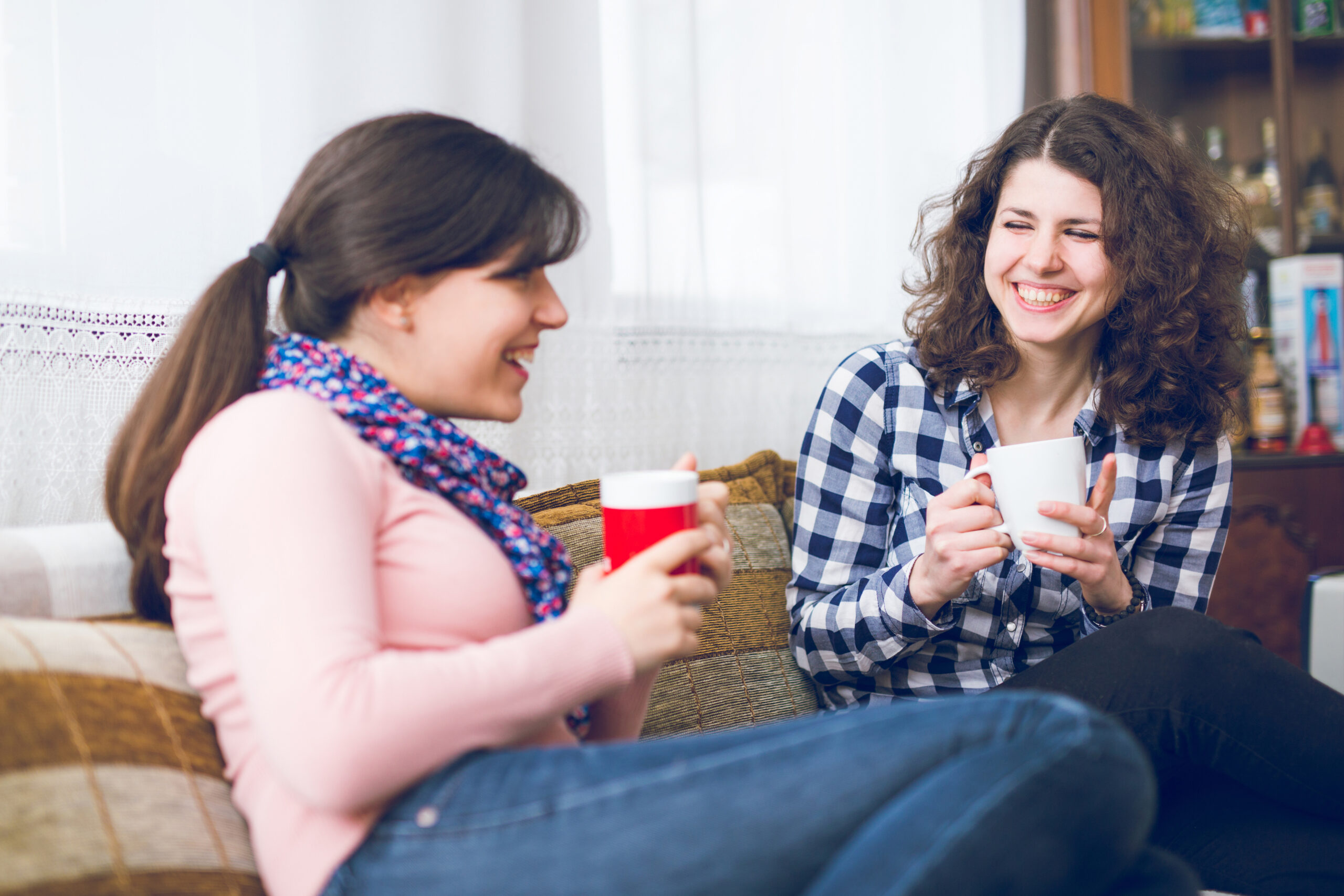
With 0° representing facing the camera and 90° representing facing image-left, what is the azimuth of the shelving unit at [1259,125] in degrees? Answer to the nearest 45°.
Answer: approximately 0°

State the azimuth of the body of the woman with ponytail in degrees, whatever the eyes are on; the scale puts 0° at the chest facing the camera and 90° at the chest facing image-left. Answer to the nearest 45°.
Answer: approximately 270°

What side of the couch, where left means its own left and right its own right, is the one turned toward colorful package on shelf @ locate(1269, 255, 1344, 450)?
left

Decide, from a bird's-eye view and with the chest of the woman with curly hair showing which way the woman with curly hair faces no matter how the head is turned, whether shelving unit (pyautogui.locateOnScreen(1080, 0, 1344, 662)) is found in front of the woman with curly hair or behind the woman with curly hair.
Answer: behind

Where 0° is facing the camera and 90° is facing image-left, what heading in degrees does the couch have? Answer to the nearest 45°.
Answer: approximately 315°

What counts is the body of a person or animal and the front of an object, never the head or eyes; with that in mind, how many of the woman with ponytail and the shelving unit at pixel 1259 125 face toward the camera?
1

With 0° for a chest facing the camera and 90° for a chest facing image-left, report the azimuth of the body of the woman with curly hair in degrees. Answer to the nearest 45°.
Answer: approximately 0°

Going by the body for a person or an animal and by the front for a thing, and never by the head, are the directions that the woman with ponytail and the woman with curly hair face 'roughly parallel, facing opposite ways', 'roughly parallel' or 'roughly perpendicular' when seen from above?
roughly perpendicular
